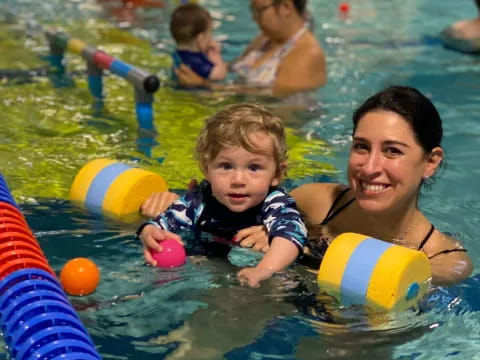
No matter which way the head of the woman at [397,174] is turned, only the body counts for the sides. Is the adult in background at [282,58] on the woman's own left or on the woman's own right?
on the woman's own right

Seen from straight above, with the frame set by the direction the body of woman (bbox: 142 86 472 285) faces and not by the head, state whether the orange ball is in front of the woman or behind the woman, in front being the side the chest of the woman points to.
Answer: in front

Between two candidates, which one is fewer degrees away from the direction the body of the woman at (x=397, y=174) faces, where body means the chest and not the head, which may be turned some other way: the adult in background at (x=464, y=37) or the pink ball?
the pink ball

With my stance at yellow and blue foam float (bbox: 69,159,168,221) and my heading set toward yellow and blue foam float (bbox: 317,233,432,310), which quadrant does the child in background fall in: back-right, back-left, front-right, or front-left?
back-left

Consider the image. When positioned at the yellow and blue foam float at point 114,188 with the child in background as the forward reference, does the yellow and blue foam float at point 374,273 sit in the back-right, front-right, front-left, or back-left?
back-right

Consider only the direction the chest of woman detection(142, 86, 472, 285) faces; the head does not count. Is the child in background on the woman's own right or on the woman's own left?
on the woman's own right

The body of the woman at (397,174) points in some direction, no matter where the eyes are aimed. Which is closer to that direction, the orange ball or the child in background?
the orange ball

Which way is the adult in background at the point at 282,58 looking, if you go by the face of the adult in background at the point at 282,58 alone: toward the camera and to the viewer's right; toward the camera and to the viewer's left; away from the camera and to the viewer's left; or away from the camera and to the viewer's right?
toward the camera and to the viewer's left

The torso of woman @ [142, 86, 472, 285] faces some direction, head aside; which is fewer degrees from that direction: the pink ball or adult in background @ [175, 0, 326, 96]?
the pink ball

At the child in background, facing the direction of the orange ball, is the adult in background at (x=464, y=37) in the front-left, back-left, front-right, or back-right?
back-left

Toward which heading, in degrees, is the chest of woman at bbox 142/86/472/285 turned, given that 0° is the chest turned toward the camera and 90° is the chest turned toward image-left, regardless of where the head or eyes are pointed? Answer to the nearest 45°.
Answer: approximately 45°

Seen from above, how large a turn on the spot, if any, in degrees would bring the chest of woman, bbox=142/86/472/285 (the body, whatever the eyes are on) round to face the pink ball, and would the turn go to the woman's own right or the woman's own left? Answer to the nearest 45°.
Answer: approximately 45° to the woman's own right
